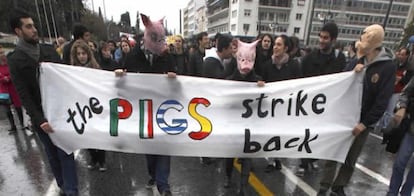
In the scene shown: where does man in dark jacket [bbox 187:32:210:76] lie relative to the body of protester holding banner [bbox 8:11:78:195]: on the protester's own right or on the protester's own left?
on the protester's own left

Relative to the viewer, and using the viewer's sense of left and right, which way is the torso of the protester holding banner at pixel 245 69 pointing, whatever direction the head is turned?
facing the viewer

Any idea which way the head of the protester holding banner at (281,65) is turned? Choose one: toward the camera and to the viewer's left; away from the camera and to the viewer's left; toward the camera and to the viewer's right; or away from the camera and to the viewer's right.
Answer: toward the camera and to the viewer's left

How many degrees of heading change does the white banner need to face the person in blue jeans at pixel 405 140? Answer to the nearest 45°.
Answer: approximately 90° to its left

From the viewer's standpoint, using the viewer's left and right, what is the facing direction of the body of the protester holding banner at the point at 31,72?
facing the viewer and to the right of the viewer

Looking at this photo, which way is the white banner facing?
toward the camera

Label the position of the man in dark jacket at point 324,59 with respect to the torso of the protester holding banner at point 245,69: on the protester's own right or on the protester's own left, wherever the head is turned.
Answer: on the protester's own left

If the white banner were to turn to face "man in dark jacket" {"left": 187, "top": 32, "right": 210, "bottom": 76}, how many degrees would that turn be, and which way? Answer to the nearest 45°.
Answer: approximately 180°

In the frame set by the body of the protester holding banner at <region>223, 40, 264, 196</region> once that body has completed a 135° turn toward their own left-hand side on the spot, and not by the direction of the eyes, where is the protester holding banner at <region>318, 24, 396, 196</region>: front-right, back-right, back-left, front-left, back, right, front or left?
front-right
